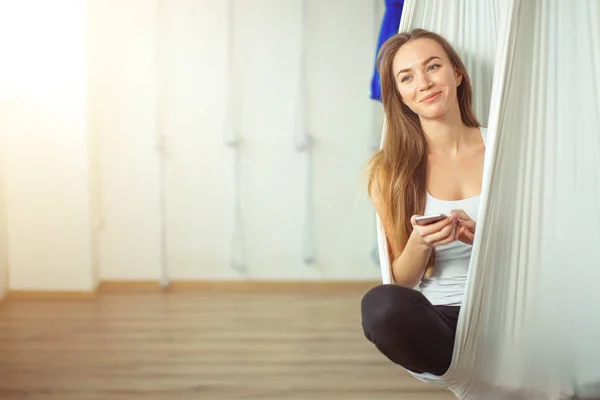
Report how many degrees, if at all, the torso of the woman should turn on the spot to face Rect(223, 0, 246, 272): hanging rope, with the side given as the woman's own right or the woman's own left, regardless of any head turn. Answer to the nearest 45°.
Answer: approximately 135° to the woman's own right

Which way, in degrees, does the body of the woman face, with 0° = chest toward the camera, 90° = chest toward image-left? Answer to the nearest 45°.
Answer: approximately 0°

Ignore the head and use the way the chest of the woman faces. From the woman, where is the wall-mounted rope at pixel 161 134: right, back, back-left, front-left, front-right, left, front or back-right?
back-right

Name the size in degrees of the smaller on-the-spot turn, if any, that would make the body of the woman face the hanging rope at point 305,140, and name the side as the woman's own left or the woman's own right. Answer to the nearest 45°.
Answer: approximately 180°

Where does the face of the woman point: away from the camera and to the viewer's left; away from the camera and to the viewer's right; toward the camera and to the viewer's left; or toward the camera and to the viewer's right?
toward the camera and to the viewer's left
